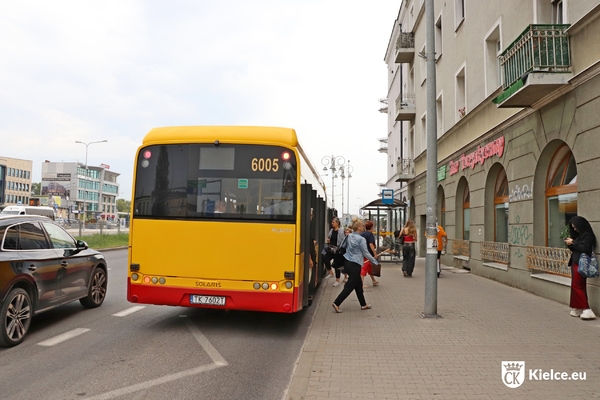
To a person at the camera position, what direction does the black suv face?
facing away from the viewer and to the right of the viewer

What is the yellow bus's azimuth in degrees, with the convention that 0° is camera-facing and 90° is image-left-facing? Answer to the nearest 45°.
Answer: approximately 180°

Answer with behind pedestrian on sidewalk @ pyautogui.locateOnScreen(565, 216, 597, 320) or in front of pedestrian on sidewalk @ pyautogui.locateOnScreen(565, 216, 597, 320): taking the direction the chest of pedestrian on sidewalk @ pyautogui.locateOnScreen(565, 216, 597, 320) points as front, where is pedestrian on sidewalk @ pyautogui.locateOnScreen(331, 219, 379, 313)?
in front

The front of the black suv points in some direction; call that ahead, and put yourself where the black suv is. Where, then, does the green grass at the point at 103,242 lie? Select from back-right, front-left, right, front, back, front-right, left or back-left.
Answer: front-left

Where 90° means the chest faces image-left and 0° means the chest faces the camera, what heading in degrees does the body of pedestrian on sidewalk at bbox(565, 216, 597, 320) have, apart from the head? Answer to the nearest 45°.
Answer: approximately 90°

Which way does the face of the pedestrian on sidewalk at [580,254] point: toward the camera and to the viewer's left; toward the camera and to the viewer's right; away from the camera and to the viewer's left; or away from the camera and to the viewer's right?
toward the camera and to the viewer's left
